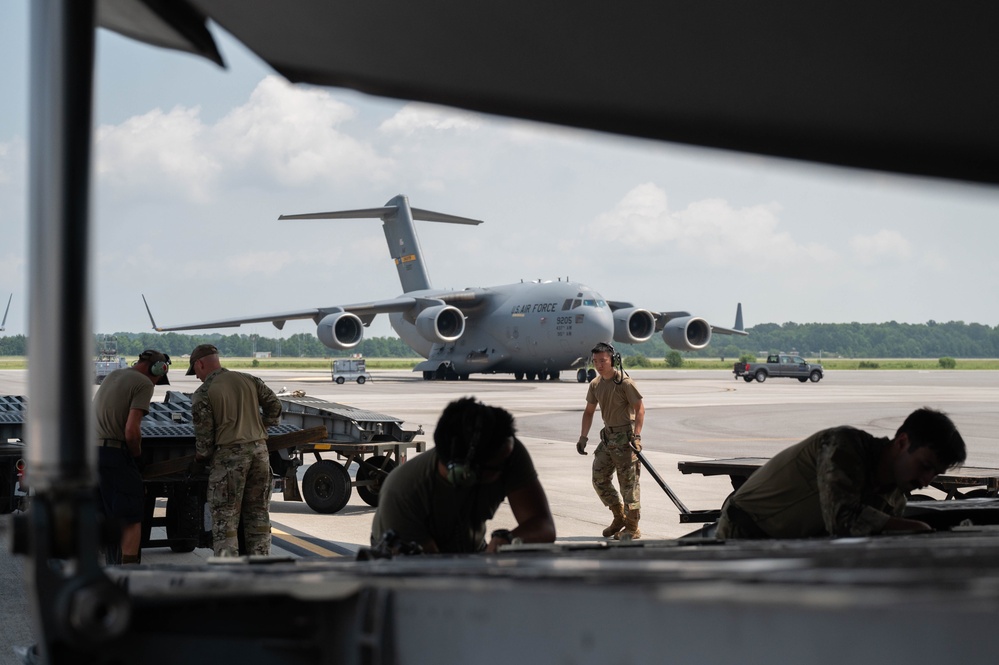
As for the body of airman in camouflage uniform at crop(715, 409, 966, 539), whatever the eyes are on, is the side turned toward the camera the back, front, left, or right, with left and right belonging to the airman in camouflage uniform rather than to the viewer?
right

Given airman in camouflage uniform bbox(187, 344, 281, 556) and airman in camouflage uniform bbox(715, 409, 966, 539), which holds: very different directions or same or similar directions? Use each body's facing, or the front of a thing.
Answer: very different directions

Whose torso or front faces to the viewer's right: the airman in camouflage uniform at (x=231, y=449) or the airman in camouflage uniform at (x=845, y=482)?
the airman in camouflage uniform at (x=845, y=482)

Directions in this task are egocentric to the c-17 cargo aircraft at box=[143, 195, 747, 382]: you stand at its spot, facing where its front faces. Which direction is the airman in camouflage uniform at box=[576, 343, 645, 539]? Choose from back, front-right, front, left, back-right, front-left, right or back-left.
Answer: front-right

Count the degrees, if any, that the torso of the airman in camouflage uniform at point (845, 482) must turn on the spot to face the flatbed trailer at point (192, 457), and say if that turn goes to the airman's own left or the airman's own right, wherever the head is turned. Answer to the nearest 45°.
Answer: approximately 135° to the airman's own left

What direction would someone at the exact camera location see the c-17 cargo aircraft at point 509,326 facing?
facing the viewer and to the right of the viewer

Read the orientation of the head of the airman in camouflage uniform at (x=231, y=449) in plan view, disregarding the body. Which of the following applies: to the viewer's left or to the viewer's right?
to the viewer's left

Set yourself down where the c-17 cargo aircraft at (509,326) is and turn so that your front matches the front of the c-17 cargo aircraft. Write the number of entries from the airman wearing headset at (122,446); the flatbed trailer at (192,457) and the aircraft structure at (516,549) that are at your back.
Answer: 0

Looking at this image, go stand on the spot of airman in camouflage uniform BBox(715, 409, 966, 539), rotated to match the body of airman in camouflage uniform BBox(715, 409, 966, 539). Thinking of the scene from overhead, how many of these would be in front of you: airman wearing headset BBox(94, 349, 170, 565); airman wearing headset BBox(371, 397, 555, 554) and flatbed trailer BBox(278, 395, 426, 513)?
0

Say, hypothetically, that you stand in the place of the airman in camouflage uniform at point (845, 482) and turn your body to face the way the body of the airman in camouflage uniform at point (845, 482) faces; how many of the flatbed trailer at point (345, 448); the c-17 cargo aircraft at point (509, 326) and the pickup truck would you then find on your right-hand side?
0

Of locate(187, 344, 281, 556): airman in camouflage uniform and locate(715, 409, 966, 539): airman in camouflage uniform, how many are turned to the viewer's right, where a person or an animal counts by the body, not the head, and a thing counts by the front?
1

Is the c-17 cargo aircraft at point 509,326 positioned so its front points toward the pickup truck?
no

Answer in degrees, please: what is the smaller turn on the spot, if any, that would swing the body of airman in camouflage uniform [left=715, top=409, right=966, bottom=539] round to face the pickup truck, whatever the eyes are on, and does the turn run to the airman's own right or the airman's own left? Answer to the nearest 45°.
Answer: approximately 90° to the airman's own left

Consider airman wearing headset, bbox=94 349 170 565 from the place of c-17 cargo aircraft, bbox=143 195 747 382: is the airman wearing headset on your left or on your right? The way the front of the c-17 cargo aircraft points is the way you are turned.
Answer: on your right

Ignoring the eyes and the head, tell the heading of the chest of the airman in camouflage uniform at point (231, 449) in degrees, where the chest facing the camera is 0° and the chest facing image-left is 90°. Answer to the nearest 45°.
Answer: approximately 135°

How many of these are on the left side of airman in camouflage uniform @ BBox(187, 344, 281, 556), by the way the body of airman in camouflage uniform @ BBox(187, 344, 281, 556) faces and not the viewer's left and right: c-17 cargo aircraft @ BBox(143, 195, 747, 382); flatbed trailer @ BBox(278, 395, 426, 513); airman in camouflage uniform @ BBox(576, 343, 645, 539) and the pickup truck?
0

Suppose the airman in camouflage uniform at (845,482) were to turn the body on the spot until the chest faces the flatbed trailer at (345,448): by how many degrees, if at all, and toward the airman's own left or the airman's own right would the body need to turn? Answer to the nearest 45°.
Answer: approximately 135° to the airman's own left

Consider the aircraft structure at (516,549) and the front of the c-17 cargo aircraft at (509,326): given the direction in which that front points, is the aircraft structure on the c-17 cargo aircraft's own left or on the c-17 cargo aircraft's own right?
on the c-17 cargo aircraft's own right
